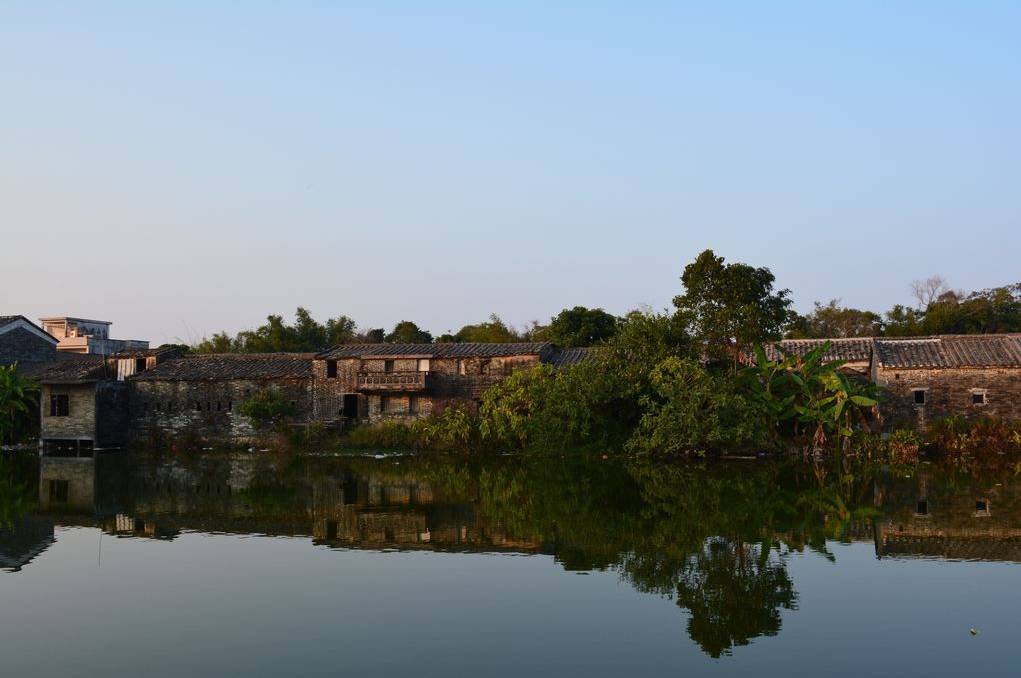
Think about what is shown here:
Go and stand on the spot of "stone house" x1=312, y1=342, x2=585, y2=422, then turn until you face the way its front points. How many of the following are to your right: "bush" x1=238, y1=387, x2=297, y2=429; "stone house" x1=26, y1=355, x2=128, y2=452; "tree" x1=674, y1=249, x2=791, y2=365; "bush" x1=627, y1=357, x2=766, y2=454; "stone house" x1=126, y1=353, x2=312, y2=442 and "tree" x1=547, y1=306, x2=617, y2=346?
3

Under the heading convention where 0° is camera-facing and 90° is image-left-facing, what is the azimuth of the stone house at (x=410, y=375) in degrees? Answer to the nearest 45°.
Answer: approximately 0°

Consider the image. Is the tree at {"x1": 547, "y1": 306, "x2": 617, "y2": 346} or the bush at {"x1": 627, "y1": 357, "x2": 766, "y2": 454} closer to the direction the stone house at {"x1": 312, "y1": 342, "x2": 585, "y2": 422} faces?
the bush

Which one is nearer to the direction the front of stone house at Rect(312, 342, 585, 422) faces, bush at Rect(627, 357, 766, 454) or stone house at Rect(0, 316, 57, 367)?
the bush

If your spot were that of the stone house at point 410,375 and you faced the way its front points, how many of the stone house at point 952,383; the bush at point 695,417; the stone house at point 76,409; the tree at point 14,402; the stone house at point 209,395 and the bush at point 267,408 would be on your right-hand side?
4

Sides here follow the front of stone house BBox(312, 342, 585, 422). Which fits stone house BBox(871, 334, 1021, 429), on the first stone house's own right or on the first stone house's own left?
on the first stone house's own left

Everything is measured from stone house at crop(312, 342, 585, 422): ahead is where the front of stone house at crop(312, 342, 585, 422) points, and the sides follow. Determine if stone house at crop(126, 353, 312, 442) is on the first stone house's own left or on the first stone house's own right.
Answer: on the first stone house's own right

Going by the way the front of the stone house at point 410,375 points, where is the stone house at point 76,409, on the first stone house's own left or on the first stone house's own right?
on the first stone house's own right

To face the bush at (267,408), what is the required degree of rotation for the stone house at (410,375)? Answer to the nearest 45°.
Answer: approximately 90° to its right

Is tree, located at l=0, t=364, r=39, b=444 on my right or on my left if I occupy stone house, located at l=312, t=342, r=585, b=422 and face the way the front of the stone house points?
on my right

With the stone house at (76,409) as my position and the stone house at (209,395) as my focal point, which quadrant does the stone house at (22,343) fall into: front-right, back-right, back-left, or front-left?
back-left

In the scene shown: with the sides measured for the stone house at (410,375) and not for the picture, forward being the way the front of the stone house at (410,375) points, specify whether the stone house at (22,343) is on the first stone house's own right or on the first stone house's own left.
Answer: on the first stone house's own right

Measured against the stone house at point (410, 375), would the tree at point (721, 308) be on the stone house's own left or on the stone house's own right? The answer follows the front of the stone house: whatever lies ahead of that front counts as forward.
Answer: on the stone house's own left
